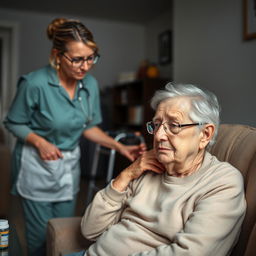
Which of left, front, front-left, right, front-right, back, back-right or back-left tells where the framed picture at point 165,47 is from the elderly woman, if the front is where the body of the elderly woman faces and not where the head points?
back-right

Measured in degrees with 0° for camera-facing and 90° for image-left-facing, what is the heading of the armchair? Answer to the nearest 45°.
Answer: approximately 45°

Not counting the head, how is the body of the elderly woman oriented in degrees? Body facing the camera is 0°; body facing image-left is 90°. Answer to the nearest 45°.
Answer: approximately 45°

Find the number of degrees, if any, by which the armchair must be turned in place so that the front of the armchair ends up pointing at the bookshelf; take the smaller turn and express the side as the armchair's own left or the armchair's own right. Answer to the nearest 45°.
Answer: approximately 135° to the armchair's own right

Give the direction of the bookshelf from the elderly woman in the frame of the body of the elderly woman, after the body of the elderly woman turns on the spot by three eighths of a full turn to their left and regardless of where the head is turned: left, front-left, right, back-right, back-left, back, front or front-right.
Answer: left

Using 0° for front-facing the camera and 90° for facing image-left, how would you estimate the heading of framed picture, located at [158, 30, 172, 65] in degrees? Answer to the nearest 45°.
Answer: approximately 45°

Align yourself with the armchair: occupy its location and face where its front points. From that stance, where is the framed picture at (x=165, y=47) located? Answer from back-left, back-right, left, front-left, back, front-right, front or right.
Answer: back-right

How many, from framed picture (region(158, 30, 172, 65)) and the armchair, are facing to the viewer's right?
0

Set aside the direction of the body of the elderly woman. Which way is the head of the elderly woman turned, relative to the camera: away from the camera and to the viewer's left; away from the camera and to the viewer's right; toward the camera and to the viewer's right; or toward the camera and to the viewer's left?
toward the camera and to the viewer's left
